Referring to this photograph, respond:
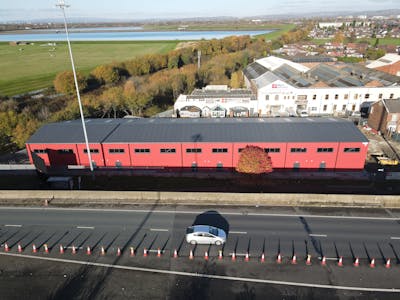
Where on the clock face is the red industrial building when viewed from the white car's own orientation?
The red industrial building is roughly at 9 o'clock from the white car.

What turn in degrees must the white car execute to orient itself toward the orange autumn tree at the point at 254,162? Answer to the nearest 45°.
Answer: approximately 45° to its left

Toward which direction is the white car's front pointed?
to the viewer's right
